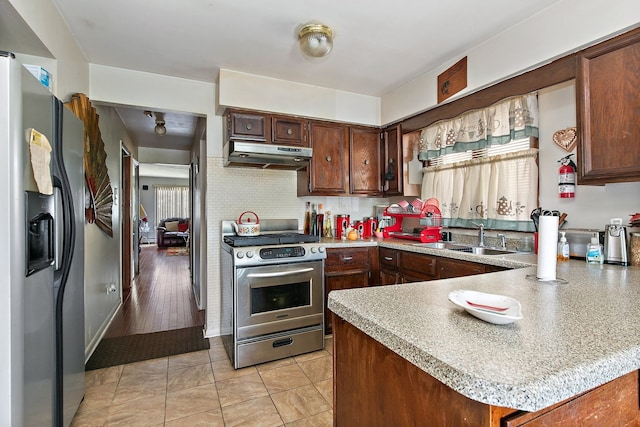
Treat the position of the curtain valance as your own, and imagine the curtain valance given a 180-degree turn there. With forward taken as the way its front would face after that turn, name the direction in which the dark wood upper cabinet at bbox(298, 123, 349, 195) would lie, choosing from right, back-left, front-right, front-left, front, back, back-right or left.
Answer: back-left

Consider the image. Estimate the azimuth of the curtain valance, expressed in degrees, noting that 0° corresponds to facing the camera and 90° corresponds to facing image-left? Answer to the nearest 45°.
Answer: approximately 45°

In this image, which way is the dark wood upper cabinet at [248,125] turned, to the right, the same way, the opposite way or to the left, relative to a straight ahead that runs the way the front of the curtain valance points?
to the left

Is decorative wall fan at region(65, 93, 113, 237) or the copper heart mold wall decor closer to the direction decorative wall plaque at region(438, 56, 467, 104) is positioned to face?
the decorative wall fan

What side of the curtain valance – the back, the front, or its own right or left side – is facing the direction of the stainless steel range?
front

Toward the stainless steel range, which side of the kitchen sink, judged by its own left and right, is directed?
front

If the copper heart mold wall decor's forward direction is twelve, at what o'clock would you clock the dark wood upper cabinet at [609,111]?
The dark wood upper cabinet is roughly at 10 o'clock from the copper heart mold wall decor.

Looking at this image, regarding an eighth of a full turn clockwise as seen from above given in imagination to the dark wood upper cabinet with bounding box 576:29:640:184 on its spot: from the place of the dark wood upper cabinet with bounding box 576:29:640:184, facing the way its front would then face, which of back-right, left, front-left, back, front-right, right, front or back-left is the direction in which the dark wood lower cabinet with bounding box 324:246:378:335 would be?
front

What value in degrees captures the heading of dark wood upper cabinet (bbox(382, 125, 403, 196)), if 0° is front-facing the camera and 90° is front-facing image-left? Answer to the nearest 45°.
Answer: approximately 45°
